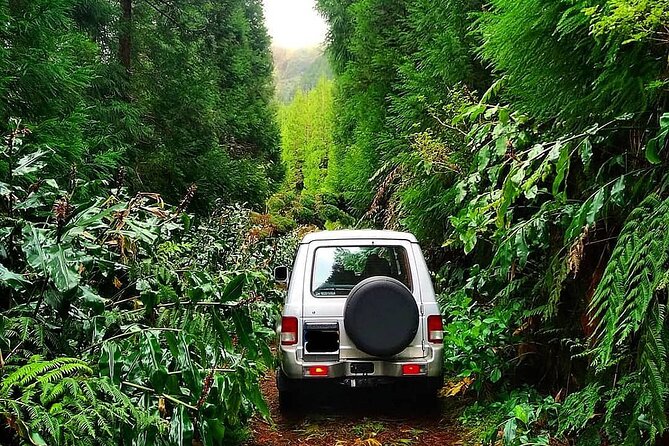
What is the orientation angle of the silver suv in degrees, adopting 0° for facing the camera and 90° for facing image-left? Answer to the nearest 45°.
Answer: approximately 180°
